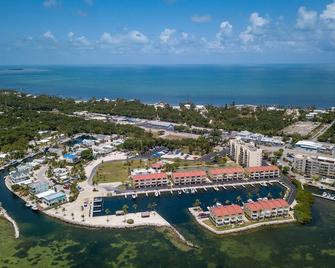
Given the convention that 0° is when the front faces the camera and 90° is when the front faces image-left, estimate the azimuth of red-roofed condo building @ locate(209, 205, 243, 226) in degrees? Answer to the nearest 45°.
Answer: approximately 0°

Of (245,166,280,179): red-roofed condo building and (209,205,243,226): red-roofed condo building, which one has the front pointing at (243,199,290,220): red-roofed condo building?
(245,166,280,179): red-roofed condo building

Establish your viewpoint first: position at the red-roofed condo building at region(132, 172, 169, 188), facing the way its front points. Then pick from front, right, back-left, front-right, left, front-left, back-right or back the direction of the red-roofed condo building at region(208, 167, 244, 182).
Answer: left

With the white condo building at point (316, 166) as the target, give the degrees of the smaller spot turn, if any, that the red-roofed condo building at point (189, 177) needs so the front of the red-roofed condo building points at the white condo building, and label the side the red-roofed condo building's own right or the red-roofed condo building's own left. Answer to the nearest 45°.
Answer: approximately 90° to the red-roofed condo building's own left

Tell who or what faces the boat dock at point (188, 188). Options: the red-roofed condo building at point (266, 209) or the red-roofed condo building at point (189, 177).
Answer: the red-roofed condo building at point (189, 177)

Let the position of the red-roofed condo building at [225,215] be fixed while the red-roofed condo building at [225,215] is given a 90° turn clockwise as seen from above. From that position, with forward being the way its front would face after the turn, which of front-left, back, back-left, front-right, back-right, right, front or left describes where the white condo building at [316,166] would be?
back-right

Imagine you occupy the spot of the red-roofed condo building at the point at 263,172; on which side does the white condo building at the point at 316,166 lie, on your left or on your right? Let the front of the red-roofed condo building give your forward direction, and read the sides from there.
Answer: on your left

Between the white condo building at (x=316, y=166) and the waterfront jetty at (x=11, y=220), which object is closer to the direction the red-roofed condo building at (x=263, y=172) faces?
the waterfront jetty

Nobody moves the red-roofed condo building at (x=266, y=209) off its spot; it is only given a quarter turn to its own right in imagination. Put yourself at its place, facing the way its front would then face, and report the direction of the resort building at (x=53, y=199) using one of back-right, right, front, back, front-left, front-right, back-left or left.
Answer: front

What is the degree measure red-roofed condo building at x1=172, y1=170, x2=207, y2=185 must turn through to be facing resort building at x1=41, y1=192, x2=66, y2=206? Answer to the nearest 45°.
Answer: approximately 45° to its right

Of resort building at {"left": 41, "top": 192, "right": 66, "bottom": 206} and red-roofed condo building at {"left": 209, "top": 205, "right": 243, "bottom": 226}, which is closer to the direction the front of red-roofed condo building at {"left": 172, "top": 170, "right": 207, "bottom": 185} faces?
the red-roofed condo building

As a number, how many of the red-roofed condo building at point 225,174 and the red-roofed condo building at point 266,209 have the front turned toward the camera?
2
